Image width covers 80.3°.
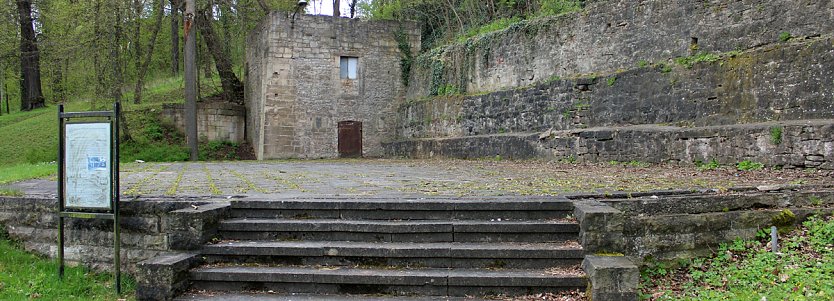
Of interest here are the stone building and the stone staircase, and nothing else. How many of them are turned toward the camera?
2

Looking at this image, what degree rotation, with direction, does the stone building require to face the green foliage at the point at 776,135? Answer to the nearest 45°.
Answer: approximately 45° to its left

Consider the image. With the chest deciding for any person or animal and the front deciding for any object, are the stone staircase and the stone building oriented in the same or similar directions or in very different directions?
same or similar directions

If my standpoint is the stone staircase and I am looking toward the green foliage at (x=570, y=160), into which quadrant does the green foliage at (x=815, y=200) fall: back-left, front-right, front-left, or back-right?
front-right

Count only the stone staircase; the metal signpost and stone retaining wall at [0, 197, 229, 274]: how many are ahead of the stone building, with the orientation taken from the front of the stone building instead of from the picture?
3

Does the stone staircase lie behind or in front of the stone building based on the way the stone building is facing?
in front

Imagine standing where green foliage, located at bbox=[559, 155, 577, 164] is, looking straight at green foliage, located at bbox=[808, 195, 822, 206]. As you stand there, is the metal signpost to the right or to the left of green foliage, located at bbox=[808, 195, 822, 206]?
right

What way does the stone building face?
toward the camera

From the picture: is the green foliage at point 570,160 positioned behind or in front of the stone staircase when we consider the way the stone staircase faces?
behind

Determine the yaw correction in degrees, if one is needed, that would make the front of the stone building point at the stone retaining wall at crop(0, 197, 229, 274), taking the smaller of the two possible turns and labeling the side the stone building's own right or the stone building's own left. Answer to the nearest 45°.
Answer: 0° — it already faces it

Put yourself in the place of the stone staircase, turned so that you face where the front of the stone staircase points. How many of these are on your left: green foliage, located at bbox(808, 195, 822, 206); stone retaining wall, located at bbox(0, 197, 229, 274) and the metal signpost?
1

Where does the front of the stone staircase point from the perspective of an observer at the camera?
facing the viewer

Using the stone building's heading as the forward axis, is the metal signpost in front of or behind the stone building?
in front
